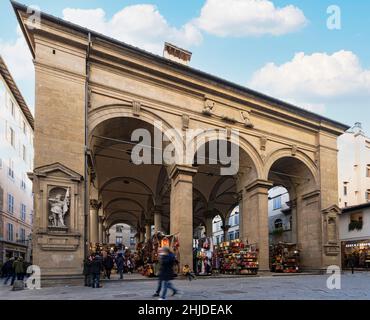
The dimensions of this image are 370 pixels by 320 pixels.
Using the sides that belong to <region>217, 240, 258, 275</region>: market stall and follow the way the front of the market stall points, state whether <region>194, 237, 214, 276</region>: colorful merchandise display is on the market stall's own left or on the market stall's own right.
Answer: on the market stall's own right

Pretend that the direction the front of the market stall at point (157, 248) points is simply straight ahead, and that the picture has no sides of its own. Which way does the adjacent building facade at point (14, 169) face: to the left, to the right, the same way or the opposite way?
to the left

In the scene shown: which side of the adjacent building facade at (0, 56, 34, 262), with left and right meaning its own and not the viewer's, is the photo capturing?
right

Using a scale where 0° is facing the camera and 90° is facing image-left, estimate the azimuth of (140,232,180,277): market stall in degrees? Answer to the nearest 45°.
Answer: approximately 0°
